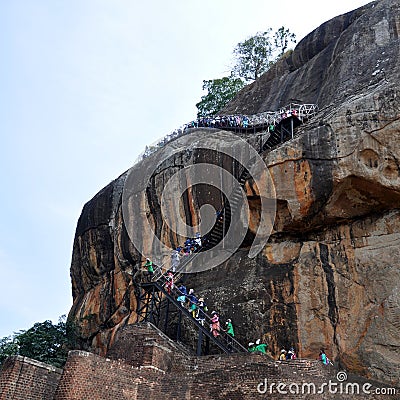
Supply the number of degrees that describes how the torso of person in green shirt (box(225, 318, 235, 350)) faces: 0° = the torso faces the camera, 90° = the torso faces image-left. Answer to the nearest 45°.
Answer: approximately 90°
